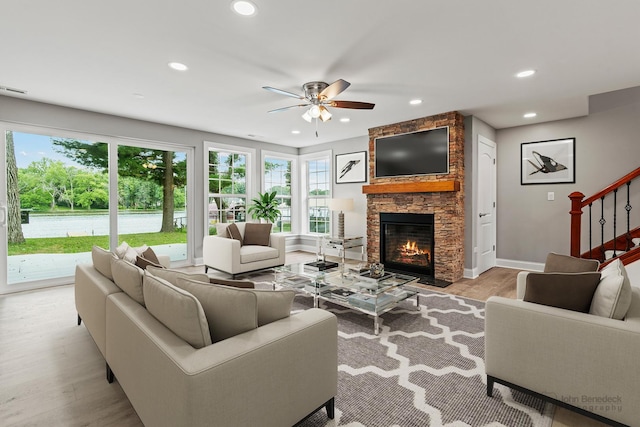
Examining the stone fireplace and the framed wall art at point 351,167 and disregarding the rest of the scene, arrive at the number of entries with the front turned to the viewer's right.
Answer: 0

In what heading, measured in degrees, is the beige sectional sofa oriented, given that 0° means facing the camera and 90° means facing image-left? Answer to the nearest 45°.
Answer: approximately 225°

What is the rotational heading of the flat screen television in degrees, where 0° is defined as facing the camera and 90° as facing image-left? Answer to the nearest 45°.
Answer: approximately 45°

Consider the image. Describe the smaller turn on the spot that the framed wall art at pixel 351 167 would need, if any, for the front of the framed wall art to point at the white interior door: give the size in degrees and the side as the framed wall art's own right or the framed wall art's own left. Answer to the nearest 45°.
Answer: approximately 90° to the framed wall art's own left

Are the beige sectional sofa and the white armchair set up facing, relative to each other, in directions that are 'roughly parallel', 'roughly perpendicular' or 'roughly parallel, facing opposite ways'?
roughly perpendicular

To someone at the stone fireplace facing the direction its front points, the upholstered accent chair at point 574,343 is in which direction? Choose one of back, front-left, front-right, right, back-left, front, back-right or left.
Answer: front-left

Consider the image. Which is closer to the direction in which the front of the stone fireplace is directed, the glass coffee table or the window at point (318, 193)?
the glass coffee table

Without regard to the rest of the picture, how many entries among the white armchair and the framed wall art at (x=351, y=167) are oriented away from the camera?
0

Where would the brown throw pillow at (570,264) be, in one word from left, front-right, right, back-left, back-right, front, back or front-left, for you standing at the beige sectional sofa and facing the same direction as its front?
front-right

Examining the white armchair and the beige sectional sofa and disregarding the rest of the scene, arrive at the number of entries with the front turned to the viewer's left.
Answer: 0

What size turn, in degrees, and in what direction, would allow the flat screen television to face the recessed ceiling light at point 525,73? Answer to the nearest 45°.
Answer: approximately 90° to its left

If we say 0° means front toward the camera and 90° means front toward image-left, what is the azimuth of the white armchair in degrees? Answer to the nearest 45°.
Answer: approximately 315°

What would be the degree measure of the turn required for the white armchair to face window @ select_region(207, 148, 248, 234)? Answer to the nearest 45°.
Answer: approximately 135° to its left

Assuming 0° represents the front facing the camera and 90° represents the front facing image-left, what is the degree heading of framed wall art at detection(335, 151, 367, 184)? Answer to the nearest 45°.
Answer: approximately 45°

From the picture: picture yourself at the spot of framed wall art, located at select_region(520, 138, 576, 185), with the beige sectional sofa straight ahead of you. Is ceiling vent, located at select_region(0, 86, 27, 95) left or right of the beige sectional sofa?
right

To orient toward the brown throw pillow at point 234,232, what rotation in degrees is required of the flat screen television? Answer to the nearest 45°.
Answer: approximately 45° to its right

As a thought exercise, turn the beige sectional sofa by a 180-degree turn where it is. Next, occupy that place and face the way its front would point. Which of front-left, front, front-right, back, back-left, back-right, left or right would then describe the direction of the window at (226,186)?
back-right
